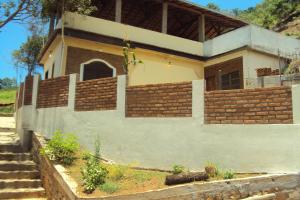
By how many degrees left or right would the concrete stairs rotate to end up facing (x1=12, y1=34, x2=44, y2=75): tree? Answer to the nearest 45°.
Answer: approximately 180°

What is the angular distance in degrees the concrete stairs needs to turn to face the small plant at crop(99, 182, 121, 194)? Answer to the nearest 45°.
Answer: approximately 45° to its left

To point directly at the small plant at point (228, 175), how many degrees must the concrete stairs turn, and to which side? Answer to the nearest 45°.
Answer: approximately 45° to its left

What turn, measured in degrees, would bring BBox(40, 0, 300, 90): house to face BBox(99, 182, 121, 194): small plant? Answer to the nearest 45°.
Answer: approximately 45° to its right

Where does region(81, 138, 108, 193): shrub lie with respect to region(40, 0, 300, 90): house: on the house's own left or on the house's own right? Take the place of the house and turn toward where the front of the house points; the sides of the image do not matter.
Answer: on the house's own right

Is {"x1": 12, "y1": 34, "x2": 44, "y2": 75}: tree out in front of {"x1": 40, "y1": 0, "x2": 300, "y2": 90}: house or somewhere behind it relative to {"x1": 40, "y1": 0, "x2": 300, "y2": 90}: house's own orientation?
behind

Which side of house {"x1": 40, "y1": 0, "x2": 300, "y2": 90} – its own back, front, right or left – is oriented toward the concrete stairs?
right

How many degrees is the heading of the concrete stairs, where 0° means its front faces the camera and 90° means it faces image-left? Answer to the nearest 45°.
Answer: approximately 0°

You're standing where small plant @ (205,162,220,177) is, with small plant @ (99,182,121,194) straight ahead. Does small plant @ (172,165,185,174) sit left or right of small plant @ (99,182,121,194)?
right
